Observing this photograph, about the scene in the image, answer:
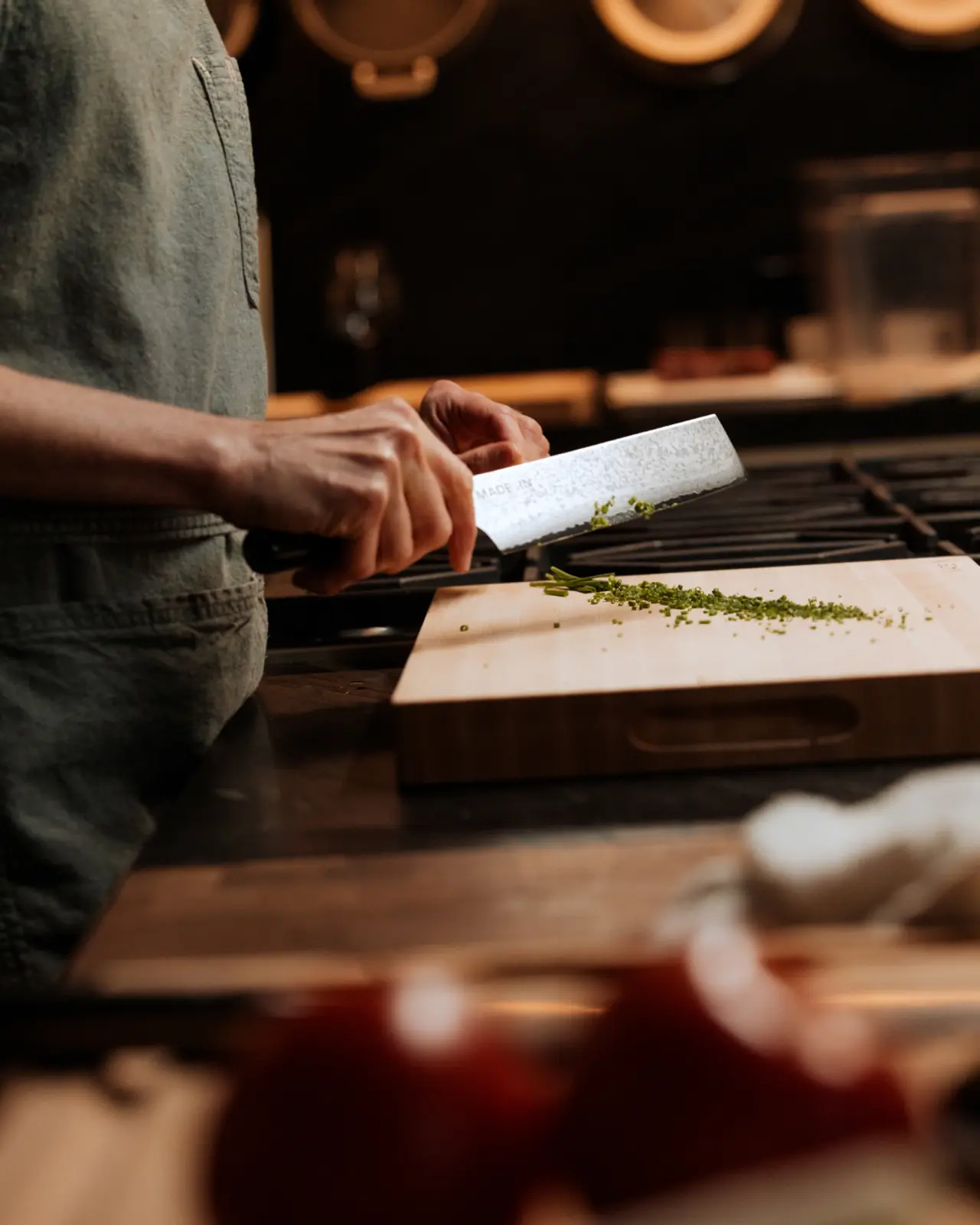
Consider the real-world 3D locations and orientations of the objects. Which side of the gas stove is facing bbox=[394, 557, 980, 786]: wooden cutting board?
left

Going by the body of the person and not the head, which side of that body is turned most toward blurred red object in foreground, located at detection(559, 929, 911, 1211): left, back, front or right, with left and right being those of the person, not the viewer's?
right

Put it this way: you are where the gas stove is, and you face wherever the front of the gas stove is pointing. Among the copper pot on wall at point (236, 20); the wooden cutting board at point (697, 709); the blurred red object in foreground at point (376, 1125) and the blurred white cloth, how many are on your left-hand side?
3

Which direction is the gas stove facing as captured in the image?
to the viewer's left

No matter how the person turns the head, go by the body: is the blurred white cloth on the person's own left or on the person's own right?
on the person's own right

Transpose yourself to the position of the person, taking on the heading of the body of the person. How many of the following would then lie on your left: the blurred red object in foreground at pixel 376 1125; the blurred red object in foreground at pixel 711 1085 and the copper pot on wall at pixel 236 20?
1

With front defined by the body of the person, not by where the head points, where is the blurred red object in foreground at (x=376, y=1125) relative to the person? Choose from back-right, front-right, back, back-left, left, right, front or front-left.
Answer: right

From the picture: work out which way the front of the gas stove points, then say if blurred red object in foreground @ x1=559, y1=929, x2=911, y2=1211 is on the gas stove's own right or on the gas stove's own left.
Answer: on the gas stove's own left

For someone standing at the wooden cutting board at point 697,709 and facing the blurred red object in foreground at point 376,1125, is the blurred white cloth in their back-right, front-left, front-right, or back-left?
front-left

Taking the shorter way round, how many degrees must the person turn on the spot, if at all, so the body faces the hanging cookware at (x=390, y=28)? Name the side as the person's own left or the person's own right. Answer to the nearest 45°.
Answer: approximately 90° to the person's own left

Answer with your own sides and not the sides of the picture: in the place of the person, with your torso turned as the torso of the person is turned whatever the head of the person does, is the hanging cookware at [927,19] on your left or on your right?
on your left

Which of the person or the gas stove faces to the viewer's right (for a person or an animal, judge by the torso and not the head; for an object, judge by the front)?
the person

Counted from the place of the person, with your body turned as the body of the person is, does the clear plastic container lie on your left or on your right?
on your left

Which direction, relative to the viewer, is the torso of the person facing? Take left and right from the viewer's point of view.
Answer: facing to the right of the viewer

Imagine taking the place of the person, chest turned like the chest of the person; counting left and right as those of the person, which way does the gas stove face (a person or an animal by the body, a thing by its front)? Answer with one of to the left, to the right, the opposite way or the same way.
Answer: the opposite way
